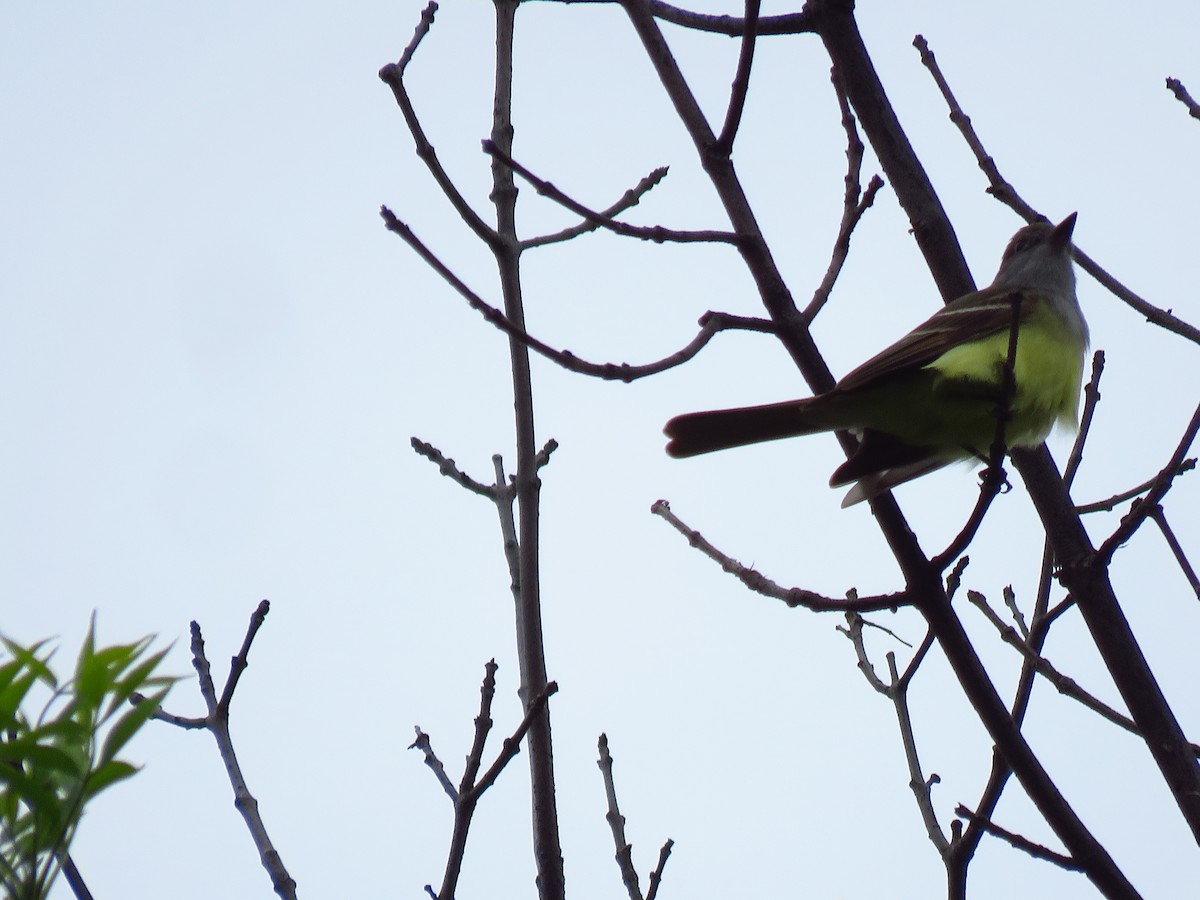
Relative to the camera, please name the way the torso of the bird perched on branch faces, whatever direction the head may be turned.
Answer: to the viewer's right

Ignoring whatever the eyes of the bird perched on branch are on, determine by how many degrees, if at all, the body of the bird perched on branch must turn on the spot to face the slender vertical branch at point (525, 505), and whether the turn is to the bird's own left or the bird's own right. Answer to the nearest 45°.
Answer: approximately 135° to the bird's own right

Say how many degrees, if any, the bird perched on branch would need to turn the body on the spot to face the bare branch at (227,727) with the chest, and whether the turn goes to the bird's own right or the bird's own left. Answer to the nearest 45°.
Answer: approximately 135° to the bird's own right

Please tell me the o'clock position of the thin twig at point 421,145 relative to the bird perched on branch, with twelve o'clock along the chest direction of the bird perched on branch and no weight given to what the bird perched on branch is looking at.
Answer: The thin twig is roughly at 6 o'clock from the bird perched on branch.

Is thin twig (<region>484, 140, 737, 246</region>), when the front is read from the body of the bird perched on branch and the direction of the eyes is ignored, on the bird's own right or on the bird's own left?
on the bird's own right
